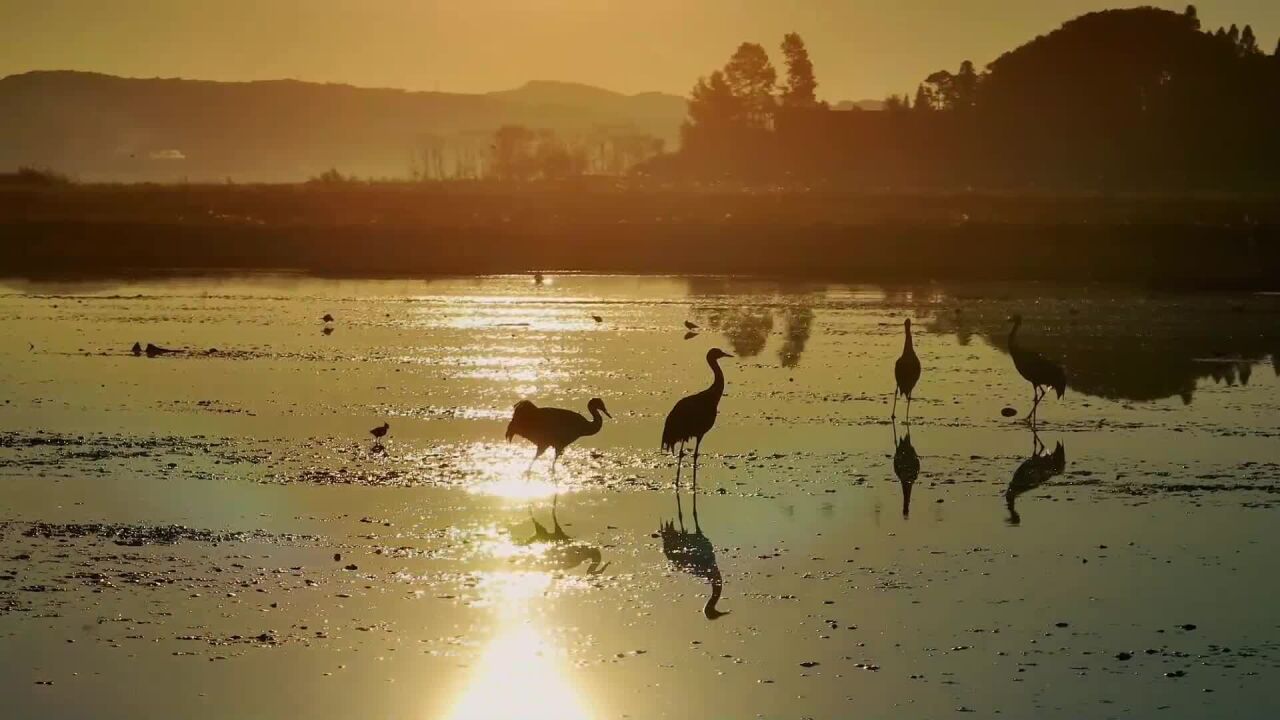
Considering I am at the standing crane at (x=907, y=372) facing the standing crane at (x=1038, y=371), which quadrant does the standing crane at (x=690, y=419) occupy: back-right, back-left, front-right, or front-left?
back-right

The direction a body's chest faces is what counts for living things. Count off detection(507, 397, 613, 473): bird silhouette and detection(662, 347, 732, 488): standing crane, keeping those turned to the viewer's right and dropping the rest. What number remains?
2

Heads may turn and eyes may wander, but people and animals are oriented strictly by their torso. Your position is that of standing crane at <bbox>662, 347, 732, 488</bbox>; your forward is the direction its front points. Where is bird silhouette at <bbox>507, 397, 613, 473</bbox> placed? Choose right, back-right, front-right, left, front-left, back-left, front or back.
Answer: back

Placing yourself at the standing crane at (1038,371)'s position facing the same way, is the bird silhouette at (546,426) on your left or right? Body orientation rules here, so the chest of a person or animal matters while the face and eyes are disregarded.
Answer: on your left

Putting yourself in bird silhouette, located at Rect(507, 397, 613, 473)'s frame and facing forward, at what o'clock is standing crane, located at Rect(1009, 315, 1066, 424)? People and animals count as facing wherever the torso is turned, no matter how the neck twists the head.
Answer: The standing crane is roughly at 11 o'clock from the bird silhouette.

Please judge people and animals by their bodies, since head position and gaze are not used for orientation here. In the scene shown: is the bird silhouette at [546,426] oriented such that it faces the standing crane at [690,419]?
yes

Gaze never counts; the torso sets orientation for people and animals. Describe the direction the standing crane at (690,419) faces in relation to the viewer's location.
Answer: facing to the right of the viewer

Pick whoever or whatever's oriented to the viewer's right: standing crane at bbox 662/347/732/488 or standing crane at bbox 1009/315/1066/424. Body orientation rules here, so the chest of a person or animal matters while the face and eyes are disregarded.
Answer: standing crane at bbox 662/347/732/488

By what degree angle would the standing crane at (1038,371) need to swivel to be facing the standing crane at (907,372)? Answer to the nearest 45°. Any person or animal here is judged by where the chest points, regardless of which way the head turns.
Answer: approximately 45° to its left

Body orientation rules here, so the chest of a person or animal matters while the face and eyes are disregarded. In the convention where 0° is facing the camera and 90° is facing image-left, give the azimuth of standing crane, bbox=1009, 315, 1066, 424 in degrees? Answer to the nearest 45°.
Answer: approximately 90°

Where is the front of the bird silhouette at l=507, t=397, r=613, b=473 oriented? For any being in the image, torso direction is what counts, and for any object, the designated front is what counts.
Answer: to the viewer's right

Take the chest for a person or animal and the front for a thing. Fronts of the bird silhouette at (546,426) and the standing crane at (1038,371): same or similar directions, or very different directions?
very different directions

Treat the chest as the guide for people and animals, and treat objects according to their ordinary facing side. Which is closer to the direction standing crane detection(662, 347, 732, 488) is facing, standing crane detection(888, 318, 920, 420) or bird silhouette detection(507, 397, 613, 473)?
the standing crane

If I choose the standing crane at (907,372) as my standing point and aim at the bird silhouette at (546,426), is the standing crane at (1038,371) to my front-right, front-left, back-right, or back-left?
back-left
